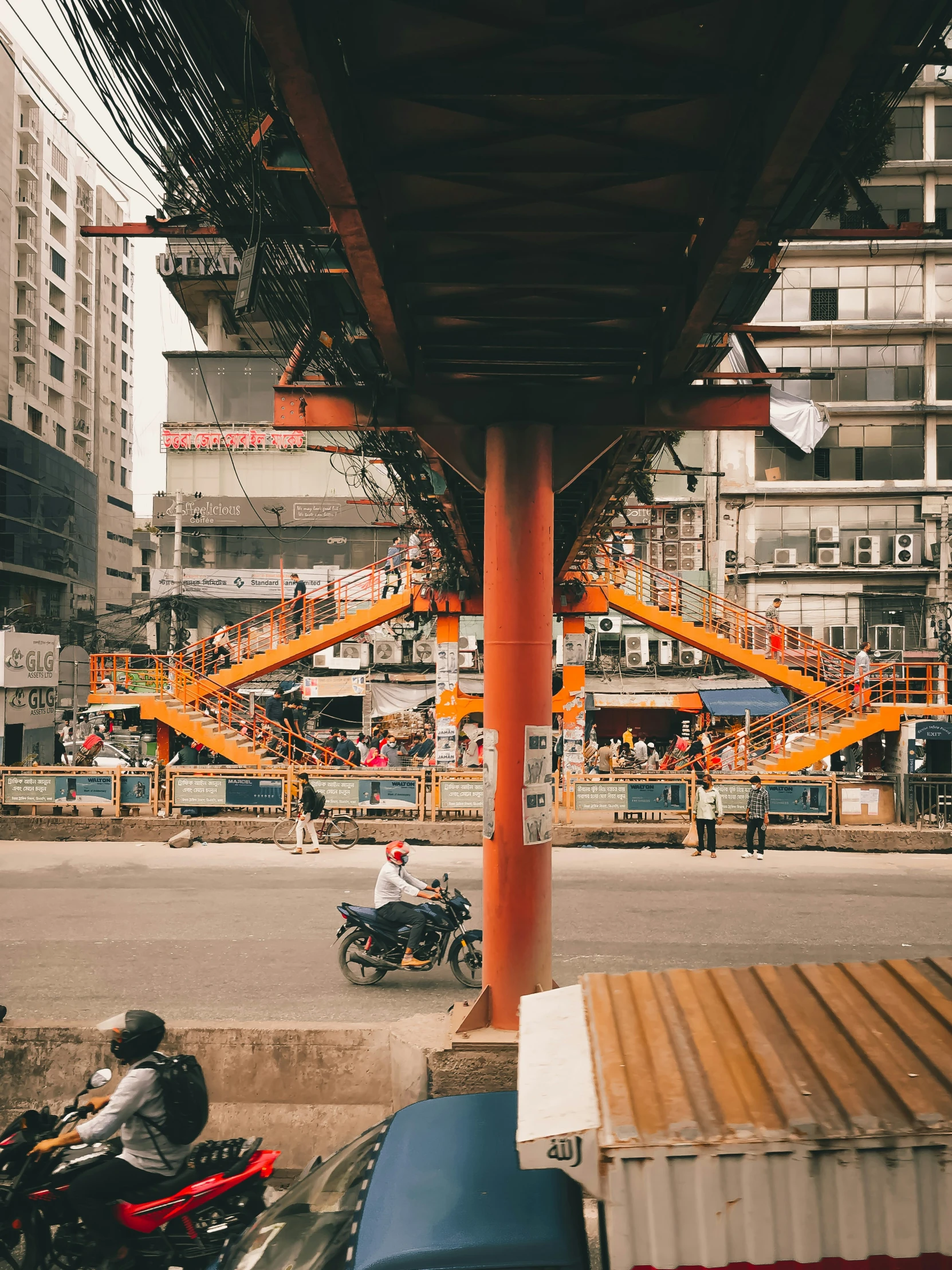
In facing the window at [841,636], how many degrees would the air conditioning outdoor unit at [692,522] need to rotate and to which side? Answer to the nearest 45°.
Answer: approximately 90° to its left

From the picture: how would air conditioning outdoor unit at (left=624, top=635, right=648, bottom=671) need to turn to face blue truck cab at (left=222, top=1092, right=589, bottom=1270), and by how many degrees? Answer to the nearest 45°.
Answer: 0° — it already faces it

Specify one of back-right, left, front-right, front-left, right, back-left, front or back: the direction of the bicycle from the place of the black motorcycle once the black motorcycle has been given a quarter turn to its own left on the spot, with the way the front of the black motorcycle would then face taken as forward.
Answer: front

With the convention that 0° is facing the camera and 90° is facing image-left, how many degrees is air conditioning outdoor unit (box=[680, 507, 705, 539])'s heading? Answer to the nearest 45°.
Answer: approximately 0°

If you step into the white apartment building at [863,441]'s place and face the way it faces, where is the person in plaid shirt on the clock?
The person in plaid shirt is roughly at 12 o'clock from the white apartment building.

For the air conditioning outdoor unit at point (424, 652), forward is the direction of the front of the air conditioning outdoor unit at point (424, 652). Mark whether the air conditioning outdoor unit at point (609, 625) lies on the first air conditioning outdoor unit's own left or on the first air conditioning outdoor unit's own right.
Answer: on the first air conditioning outdoor unit's own left

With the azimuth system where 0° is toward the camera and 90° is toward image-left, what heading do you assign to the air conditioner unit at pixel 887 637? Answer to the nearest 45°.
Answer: approximately 0°

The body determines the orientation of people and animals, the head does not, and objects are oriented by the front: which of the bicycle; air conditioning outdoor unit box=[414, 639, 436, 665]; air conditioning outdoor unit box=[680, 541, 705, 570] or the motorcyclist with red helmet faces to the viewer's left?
the bicycle

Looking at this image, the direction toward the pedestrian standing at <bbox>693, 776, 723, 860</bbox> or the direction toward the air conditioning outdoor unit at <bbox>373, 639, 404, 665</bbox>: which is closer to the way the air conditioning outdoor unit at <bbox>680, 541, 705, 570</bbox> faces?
the pedestrian standing

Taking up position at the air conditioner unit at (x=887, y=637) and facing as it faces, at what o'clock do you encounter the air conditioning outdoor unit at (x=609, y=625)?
The air conditioning outdoor unit is roughly at 2 o'clock from the air conditioner unit.

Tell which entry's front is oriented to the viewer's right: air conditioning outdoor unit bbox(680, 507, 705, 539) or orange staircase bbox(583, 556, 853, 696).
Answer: the orange staircase

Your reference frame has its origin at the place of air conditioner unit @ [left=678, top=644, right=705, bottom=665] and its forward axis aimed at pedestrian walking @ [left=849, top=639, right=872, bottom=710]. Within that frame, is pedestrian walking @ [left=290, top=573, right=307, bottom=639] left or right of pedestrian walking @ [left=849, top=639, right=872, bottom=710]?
right

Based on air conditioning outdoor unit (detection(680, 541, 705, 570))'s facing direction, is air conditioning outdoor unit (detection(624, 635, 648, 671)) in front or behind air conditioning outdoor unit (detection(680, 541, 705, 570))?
in front
